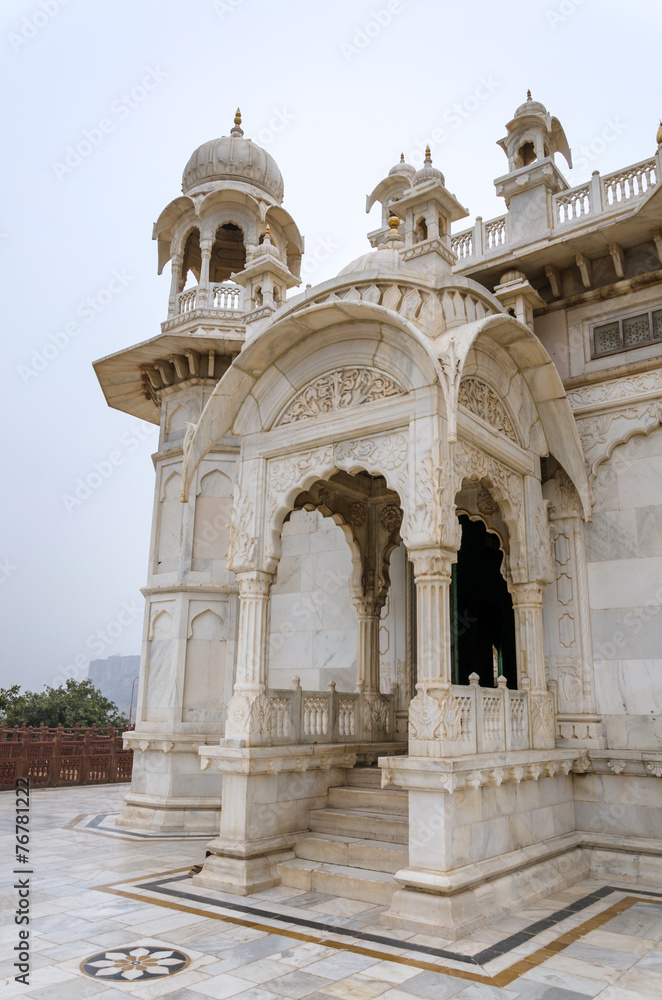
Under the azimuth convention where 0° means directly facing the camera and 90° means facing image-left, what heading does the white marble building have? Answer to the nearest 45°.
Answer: approximately 45°

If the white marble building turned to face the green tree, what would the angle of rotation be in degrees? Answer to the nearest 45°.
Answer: approximately 90° to its right

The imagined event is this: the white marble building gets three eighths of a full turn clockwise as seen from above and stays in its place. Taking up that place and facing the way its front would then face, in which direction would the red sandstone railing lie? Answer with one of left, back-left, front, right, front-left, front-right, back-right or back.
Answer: front-left
